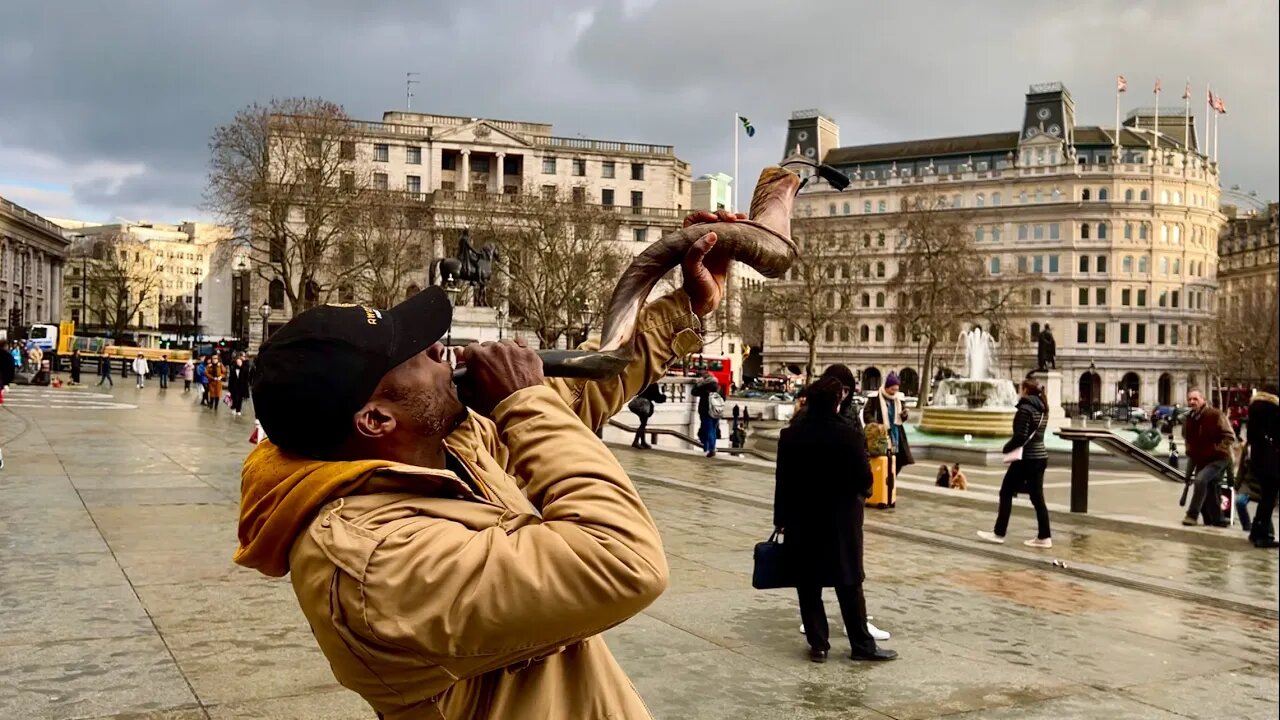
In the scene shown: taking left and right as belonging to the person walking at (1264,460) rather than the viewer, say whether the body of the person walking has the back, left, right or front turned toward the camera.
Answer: back

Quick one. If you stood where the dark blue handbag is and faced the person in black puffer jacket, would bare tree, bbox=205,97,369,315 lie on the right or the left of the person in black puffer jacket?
left

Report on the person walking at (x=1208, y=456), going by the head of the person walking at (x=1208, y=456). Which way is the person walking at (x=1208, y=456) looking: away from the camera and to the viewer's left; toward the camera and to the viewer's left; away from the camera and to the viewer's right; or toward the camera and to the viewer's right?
toward the camera and to the viewer's left

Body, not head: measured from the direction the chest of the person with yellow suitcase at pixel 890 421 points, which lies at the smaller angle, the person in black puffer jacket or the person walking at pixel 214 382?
the person in black puffer jacket

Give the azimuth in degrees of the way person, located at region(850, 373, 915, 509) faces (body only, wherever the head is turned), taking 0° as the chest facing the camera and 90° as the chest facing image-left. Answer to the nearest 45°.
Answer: approximately 0°

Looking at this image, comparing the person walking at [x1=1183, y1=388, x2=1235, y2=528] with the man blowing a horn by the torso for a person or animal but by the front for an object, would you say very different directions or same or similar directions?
very different directions

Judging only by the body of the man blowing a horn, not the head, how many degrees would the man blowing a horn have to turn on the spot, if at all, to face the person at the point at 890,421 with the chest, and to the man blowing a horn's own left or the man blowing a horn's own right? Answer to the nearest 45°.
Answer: approximately 45° to the man blowing a horn's own left

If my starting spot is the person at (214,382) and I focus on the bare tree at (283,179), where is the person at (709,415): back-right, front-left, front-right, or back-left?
back-right

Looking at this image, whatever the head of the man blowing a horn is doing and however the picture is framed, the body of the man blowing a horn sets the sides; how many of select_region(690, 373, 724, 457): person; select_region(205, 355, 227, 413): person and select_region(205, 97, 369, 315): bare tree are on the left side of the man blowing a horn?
3

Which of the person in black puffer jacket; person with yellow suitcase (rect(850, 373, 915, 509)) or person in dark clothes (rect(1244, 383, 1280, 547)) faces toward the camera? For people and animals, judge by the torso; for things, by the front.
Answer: person with yellow suitcase (rect(850, 373, 915, 509))

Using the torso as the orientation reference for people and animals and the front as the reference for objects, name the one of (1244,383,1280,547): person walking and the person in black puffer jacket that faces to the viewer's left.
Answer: the person in black puffer jacket

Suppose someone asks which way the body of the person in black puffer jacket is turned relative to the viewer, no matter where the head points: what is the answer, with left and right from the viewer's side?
facing to the left of the viewer
